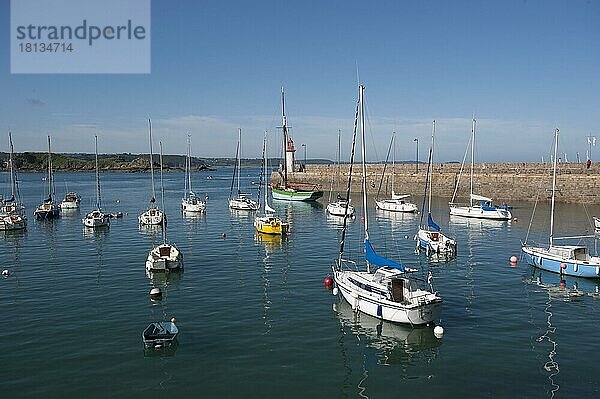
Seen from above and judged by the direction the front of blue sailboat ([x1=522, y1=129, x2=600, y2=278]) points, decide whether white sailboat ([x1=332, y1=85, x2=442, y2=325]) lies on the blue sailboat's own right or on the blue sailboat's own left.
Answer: on the blue sailboat's own left

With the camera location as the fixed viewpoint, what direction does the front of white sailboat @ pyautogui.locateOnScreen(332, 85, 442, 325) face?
facing away from the viewer and to the left of the viewer

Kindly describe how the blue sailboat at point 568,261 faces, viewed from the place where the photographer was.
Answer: facing away from the viewer and to the left of the viewer

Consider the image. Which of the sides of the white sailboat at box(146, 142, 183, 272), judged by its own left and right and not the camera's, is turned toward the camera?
back

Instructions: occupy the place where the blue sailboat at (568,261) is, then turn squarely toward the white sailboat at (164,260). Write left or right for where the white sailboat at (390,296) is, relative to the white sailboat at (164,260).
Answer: left

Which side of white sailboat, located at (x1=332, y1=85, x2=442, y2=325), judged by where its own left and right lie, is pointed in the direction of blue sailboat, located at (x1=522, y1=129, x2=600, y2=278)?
right

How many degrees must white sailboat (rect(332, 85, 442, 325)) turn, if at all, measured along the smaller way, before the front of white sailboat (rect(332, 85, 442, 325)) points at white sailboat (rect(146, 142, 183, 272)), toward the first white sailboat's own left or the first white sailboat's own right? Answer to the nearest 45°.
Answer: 0° — it already faces it
